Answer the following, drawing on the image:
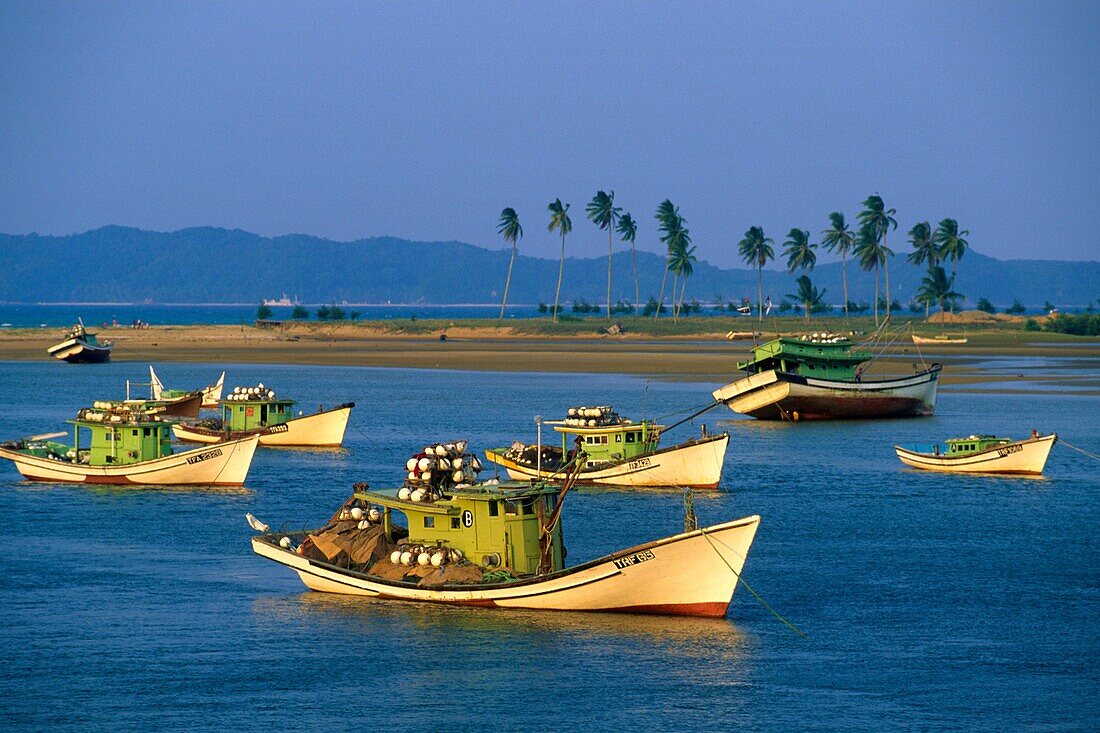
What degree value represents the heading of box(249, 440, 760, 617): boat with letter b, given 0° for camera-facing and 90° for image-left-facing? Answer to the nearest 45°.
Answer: approximately 315°
